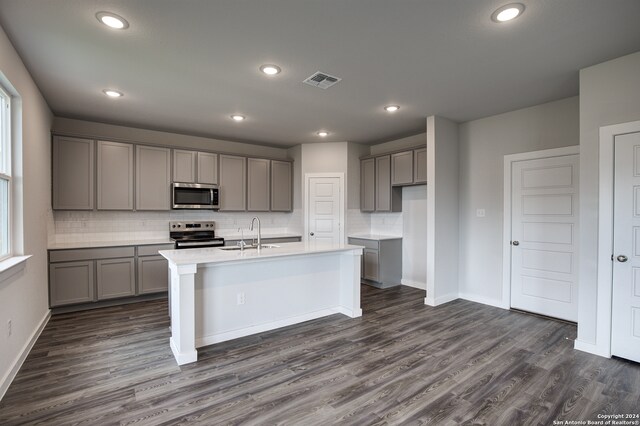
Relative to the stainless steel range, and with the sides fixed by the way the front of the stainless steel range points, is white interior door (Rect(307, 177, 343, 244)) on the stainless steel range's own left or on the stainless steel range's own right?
on the stainless steel range's own left

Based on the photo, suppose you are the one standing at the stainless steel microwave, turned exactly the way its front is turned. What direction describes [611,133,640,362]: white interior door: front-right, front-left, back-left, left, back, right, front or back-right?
front-left

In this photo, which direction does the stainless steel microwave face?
toward the camera

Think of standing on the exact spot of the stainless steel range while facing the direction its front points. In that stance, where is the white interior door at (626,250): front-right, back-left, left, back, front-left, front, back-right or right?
front-left

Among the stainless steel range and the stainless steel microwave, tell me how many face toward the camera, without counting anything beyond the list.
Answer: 2

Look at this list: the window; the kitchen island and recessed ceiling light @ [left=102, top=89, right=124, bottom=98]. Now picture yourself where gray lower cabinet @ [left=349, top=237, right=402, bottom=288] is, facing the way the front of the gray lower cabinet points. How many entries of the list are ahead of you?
3

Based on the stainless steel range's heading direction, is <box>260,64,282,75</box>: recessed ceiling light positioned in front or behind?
in front

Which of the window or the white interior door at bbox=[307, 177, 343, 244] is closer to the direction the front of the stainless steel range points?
the window

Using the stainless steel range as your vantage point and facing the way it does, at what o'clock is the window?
The window is roughly at 1 o'clock from the stainless steel range.

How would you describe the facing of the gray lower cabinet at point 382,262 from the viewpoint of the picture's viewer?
facing the viewer and to the left of the viewer

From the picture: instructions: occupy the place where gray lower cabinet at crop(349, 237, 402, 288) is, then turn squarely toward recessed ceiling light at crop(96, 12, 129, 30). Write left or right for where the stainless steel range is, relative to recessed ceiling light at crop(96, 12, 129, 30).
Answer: right

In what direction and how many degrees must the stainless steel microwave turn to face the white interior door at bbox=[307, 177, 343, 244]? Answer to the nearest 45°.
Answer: approximately 90° to its left

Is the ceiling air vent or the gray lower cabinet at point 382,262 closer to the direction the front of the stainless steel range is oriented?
the ceiling air vent

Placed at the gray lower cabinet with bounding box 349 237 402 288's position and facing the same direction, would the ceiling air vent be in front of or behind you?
in front
